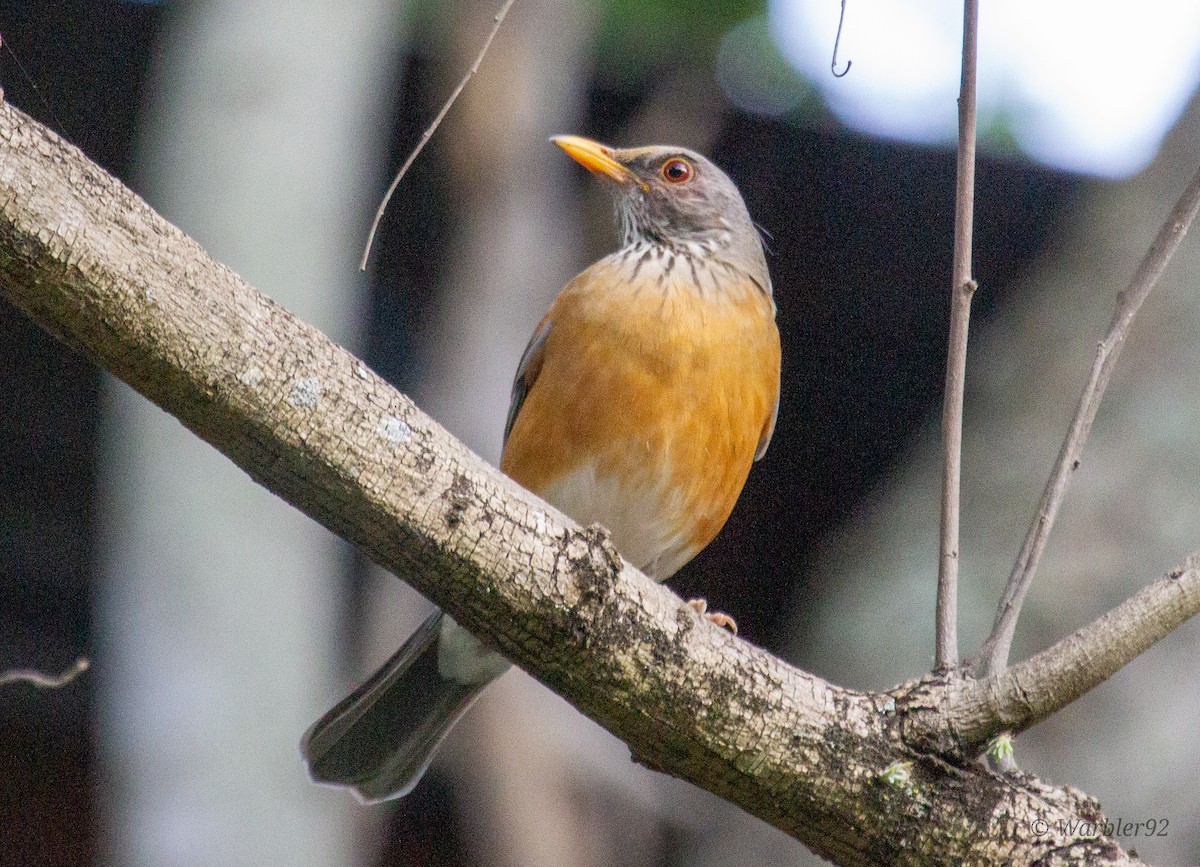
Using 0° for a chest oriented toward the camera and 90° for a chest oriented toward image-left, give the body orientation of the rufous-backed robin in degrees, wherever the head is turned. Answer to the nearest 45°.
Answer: approximately 315°
